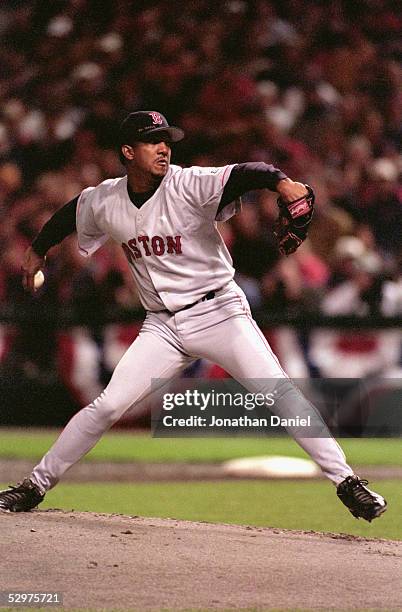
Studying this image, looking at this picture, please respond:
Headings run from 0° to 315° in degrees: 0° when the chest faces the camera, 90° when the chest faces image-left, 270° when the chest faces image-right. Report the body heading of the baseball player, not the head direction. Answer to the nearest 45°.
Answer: approximately 0°
